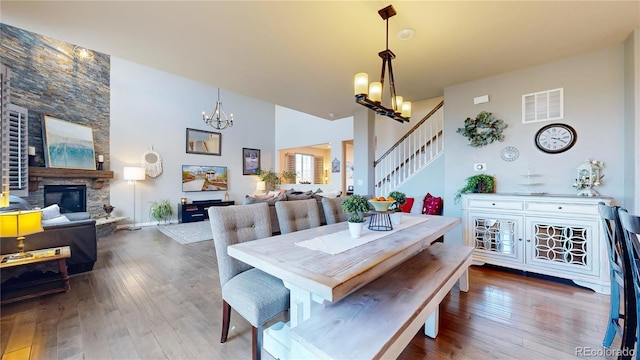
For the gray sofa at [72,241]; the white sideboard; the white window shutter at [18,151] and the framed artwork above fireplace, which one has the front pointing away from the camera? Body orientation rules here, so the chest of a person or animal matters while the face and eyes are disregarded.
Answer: the gray sofa

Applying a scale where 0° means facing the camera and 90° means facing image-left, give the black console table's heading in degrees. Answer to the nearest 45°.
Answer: approximately 315°

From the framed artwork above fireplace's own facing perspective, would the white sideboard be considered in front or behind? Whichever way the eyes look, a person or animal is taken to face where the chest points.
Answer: in front

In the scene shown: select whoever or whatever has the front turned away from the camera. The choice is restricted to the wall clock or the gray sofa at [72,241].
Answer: the gray sofa

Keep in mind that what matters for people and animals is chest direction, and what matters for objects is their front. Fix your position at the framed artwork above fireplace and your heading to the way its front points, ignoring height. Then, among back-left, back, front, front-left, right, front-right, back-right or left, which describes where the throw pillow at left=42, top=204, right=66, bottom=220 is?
front-right

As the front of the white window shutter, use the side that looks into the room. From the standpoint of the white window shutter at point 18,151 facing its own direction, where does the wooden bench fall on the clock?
The wooden bench is roughly at 1 o'clock from the white window shutter.

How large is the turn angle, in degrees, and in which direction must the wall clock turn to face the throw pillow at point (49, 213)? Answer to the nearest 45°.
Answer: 0° — it already faces it

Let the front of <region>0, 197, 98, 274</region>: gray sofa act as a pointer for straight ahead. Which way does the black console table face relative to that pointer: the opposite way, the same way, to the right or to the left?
the opposite way

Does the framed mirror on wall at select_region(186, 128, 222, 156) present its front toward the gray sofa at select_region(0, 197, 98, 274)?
no

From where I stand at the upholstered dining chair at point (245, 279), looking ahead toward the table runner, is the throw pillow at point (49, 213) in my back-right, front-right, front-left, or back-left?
back-left

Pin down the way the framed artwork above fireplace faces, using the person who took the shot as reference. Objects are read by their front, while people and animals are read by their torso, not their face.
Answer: facing the viewer and to the right of the viewer

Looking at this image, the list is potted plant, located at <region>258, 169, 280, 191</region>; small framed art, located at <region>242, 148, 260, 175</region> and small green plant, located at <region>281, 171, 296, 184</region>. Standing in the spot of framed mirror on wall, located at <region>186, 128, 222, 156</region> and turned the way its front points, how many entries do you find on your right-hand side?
0

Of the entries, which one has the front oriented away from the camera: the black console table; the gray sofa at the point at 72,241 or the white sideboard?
the gray sofa

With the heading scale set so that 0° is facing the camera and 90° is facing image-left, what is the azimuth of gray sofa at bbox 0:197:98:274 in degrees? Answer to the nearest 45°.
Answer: approximately 180°

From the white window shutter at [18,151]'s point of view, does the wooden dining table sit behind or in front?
in front
